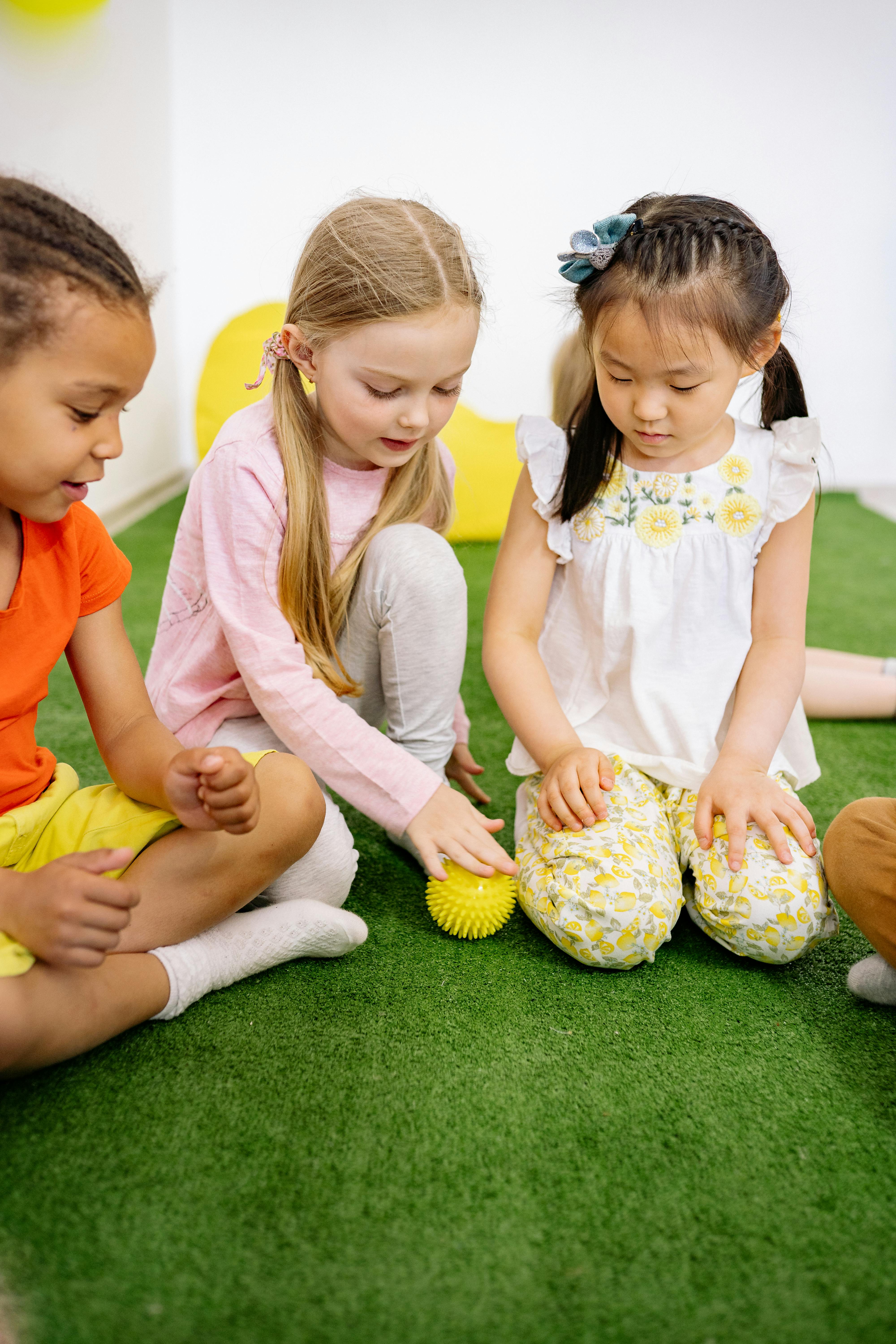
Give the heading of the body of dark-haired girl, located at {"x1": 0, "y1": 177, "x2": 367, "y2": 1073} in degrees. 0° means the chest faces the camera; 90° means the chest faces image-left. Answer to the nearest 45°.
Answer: approximately 315°

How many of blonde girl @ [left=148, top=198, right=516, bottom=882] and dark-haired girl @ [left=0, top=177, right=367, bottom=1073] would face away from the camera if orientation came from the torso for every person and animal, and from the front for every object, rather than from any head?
0

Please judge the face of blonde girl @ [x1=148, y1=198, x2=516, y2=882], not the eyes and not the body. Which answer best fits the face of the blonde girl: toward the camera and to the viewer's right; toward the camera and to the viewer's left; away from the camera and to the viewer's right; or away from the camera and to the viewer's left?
toward the camera and to the viewer's right

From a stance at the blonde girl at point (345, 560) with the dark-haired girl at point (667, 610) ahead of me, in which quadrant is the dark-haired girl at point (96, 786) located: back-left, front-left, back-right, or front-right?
back-right

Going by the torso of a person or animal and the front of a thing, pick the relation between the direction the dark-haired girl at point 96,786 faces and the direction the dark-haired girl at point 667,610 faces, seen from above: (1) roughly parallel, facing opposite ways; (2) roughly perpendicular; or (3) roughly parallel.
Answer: roughly perpendicular
